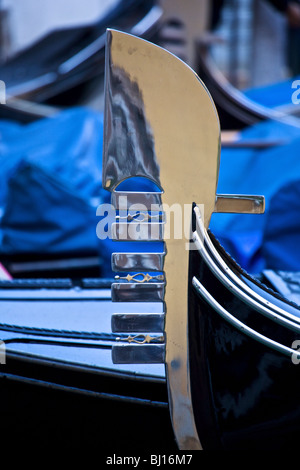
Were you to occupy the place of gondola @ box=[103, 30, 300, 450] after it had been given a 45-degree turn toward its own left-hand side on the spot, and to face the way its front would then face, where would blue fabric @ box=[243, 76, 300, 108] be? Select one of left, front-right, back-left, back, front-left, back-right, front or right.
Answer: back-right

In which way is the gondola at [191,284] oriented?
to the viewer's left
